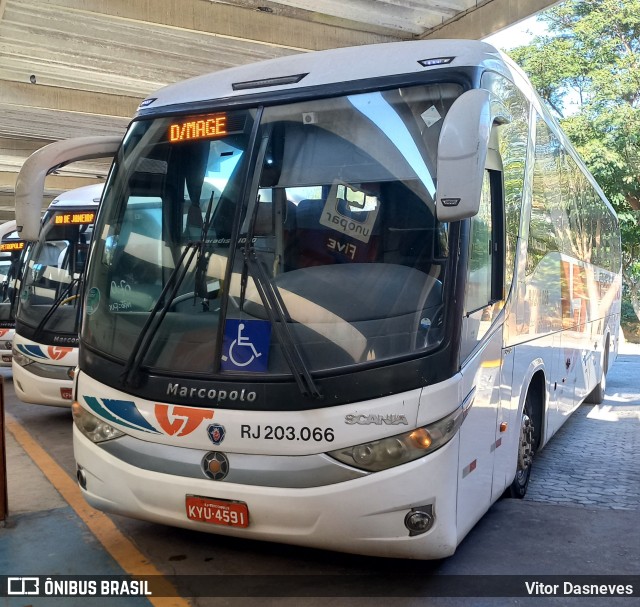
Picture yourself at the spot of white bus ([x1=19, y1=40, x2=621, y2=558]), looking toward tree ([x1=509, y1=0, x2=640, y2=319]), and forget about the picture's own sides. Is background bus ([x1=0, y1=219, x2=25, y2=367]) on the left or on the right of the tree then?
left

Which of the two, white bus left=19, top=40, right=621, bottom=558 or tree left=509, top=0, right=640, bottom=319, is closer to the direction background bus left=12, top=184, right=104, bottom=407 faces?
the white bus

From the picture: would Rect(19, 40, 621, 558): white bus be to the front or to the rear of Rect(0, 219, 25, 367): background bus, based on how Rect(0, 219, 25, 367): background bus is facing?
to the front

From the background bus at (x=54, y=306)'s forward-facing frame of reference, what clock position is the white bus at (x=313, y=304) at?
The white bus is roughly at 10 o'clock from the background bus.

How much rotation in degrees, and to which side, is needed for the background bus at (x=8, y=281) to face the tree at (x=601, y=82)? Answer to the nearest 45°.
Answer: approximately 90° to its left

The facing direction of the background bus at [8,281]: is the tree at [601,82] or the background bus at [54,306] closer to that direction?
the background bus

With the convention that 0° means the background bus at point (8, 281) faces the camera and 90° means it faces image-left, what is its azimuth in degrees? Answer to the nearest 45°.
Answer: approximately 0°

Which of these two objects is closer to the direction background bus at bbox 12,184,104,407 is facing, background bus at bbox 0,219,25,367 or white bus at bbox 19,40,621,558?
the white bus

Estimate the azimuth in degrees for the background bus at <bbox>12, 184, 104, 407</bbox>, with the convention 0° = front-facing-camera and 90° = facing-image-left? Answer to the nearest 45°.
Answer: approximately 45°

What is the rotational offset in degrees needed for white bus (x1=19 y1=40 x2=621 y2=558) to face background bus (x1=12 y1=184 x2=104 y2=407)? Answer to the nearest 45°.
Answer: approximately 90° to its right
